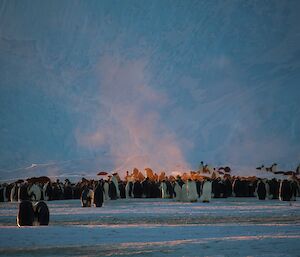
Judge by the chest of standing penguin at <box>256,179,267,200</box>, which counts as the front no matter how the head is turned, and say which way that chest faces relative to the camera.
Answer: away from the camera

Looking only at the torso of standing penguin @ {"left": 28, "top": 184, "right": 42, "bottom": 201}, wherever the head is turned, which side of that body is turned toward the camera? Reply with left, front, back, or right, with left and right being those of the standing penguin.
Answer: front

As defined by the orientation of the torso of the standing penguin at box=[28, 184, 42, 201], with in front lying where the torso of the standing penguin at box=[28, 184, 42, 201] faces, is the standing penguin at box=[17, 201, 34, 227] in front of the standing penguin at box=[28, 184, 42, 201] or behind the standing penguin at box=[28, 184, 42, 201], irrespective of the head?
in front

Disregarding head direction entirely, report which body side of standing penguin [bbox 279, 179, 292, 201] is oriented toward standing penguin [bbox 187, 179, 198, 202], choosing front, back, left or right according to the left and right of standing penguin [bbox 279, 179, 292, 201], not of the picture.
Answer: left

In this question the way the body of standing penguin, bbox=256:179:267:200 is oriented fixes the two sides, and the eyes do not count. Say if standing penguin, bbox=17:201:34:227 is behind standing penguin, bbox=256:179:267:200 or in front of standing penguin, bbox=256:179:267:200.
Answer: behind

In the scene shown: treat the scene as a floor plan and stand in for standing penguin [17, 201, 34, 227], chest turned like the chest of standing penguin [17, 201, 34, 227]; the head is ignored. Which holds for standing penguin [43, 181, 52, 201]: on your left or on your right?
on your right

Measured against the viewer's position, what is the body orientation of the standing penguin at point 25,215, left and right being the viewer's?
facing away from the viewer and to the left of the viewer

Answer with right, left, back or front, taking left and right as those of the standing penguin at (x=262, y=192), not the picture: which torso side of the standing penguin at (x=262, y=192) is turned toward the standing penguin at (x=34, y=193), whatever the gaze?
left

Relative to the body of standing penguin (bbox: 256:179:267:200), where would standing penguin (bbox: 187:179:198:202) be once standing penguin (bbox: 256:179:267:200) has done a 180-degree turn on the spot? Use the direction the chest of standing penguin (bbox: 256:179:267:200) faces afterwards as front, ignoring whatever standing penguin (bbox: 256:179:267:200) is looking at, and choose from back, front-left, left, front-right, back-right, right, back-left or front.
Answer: front-right

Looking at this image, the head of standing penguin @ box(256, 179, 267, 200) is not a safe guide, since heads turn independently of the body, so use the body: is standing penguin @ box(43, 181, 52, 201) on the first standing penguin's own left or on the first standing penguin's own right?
on the first standing penguin's own left
